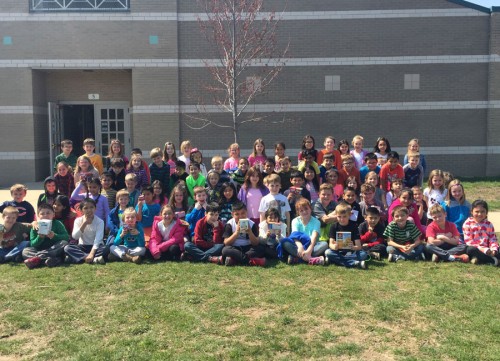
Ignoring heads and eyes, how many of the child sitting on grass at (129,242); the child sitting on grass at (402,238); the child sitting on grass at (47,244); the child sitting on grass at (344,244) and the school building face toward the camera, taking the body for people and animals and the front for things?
5

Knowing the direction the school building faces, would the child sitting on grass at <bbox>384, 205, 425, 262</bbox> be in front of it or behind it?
in front

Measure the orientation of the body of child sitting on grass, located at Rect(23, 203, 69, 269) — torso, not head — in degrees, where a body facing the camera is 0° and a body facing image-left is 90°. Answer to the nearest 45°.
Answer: approximately 0°

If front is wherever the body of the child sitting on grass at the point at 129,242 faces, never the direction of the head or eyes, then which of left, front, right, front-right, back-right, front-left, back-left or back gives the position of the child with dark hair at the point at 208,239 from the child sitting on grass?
left

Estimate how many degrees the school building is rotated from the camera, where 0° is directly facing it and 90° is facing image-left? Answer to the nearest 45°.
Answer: approximately 0°

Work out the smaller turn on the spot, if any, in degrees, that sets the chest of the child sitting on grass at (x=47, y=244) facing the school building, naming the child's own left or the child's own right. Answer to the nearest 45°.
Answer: approximately 135° to the child's own left

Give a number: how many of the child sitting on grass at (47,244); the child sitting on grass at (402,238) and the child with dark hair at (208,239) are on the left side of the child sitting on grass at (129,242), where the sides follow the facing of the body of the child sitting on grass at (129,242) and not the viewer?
2

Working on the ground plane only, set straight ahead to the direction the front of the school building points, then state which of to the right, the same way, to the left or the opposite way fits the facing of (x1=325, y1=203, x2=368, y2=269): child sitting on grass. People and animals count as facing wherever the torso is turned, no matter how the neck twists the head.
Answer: the same way

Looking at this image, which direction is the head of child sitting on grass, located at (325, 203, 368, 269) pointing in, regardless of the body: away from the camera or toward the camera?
toward the camera

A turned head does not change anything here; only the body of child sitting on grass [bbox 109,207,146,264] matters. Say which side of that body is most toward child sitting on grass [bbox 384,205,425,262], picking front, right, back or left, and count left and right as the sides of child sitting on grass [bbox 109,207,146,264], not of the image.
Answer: left

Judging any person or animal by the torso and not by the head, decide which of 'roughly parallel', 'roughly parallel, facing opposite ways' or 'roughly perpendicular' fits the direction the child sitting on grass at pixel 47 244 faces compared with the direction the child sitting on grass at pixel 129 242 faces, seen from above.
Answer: roughly parallel

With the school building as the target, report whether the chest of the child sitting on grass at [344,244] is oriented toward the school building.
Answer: no

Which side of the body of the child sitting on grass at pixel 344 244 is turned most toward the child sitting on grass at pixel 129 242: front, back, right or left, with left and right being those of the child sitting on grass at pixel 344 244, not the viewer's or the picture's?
right

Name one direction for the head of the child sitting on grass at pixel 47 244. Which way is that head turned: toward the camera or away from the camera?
toward the camera

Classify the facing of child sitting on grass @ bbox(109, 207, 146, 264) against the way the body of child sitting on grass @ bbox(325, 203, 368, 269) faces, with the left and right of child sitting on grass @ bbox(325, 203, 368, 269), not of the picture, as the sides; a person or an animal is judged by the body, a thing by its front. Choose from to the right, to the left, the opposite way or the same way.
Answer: the same way

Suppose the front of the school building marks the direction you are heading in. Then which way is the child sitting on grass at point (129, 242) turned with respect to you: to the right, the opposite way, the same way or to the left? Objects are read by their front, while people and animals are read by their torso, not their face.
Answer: the same way

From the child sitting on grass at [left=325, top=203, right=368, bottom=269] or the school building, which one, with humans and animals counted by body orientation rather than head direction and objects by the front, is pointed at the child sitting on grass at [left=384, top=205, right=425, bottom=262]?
the school building

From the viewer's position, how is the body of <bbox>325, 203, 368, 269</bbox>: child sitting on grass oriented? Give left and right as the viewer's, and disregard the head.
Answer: facing the viewer

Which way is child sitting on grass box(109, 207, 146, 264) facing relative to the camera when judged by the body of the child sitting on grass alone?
toward the camera
